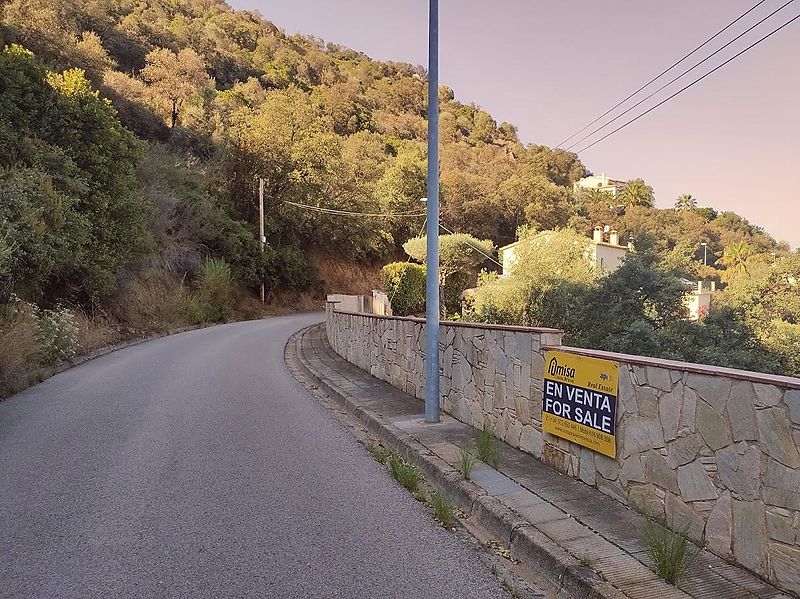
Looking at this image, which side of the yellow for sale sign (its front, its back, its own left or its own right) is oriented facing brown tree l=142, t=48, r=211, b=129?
right

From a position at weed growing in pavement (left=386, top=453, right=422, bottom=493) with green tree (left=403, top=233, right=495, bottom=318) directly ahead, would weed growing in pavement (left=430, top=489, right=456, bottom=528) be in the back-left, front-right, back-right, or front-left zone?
back-right

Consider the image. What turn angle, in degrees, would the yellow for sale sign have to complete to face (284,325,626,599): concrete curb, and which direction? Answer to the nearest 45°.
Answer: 0° — it already faces it

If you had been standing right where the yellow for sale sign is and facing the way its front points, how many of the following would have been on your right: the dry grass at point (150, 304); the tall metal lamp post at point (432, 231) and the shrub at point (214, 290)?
3

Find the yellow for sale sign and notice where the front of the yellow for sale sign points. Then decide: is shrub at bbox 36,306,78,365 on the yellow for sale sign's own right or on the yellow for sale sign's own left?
on the yellow for sale sign's own right

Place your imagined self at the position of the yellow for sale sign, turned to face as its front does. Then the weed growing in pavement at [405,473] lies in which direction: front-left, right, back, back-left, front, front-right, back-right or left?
front-right

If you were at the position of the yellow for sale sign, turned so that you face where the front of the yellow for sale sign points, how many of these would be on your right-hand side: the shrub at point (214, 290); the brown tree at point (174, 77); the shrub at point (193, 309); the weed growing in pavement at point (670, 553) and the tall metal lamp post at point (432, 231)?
4

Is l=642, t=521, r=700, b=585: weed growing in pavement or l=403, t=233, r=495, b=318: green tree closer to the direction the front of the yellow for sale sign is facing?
the weed growing in pavement

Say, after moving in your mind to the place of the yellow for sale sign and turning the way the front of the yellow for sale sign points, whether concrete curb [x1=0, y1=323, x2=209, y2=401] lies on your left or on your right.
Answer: on your right

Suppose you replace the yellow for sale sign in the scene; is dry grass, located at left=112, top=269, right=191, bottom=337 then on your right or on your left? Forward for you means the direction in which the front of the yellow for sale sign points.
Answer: on your right

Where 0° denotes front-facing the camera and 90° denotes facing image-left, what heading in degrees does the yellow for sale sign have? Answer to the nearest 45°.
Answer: approximately 45°

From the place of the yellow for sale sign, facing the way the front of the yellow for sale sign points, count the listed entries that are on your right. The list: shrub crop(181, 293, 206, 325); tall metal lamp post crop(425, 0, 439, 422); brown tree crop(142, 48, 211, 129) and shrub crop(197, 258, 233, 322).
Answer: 4
